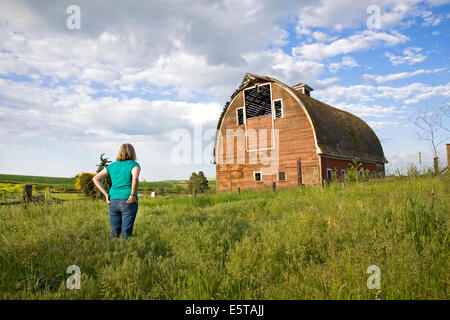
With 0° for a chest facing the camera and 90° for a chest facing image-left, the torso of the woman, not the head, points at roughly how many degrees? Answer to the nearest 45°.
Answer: approximately 180°

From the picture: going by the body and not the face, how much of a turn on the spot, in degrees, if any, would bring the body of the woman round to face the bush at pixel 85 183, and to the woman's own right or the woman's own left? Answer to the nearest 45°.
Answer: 0° — they already face it

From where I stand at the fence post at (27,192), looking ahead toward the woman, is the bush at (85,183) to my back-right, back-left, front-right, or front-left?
back-left

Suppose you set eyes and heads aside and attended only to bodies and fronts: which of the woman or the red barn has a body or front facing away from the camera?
the woman

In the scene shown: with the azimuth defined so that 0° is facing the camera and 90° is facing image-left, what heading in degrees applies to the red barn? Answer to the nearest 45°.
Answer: approximately 45°

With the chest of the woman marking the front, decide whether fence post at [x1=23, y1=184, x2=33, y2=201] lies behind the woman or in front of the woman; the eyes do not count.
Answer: in front

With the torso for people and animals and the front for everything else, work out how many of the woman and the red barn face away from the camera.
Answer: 1

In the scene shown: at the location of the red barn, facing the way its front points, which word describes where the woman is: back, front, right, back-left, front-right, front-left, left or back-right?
front-left

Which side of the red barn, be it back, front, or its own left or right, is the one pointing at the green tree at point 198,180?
right

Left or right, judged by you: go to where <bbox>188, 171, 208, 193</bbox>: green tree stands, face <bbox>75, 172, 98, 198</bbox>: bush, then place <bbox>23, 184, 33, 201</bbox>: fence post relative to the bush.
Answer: left

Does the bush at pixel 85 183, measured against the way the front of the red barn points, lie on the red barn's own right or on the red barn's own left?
on the red barn's own right

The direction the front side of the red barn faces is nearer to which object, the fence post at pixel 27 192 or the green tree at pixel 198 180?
the fence post
